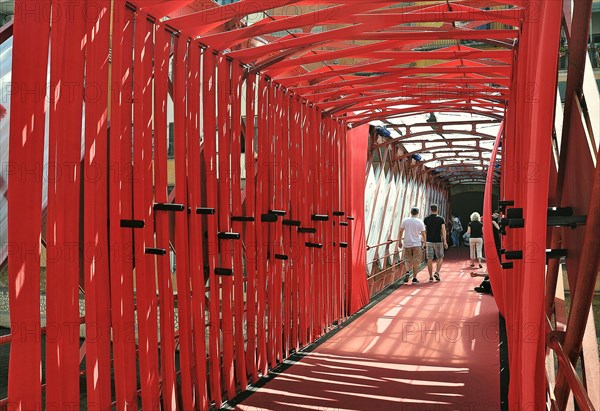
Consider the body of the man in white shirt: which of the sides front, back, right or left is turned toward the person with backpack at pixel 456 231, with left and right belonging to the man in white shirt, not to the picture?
front

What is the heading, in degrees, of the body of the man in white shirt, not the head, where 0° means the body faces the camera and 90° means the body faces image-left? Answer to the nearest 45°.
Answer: approximately 180°
